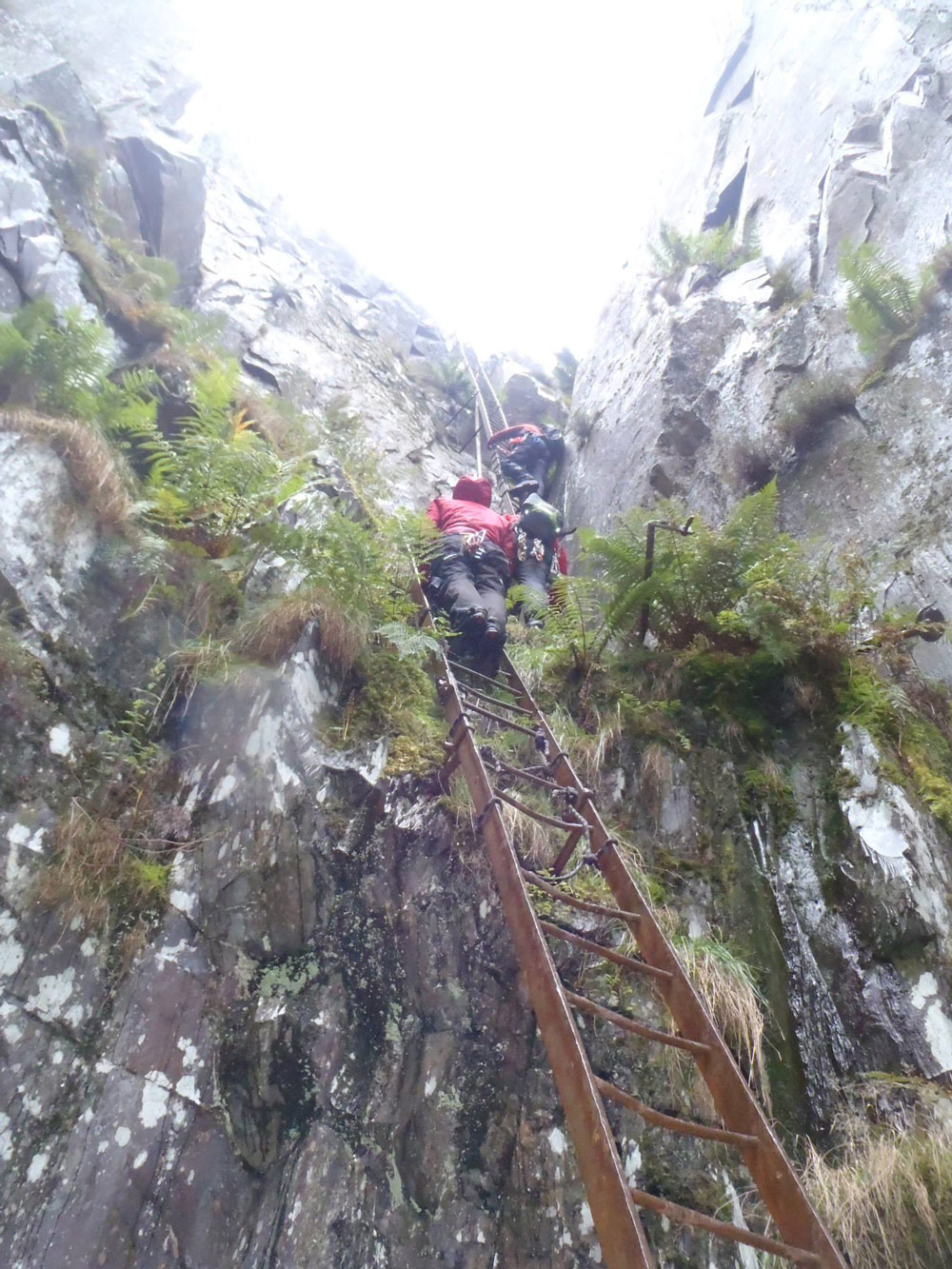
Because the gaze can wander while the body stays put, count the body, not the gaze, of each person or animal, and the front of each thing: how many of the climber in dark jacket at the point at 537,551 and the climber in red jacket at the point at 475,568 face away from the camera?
2

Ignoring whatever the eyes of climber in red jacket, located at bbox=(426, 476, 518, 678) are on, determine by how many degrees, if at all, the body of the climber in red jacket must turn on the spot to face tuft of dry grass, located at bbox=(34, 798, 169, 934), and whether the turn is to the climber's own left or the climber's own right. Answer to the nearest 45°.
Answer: approximately 180°

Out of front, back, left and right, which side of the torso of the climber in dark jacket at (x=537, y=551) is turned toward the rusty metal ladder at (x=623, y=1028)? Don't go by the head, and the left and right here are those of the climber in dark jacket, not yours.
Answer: back

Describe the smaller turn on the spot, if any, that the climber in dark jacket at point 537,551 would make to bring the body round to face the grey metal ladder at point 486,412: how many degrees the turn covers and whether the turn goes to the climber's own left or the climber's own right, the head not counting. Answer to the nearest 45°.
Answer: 0° — they already face it

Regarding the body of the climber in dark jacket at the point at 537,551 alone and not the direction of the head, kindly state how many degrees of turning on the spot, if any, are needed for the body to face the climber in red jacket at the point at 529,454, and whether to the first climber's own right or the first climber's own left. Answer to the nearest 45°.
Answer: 0° — they already face them

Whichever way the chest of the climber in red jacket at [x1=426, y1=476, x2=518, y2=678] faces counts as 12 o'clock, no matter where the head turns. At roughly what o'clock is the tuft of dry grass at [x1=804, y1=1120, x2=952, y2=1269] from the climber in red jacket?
The tuft of dry grass is roughly at 5 o'clock from the climber in red jacket.

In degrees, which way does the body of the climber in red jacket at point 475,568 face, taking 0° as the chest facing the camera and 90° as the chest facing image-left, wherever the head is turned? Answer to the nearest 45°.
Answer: approximately 180°

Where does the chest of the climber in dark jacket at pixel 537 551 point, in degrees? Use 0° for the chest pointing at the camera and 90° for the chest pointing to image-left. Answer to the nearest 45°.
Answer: approximately 180°
